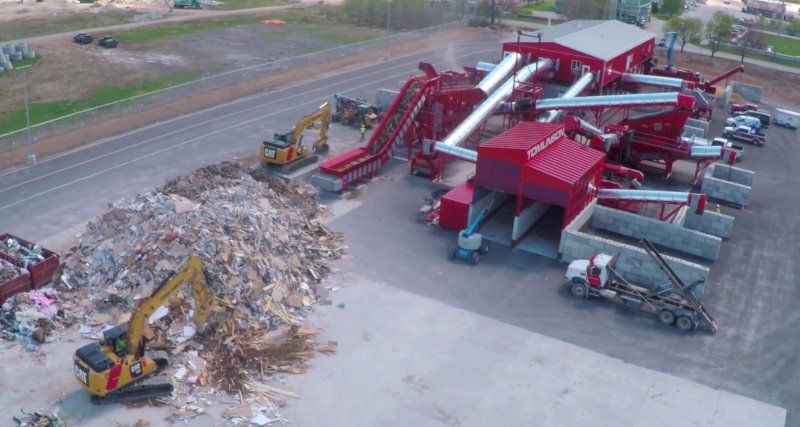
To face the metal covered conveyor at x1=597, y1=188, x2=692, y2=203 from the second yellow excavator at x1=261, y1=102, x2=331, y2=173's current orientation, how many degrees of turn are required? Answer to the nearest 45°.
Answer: approximately 90° to its right

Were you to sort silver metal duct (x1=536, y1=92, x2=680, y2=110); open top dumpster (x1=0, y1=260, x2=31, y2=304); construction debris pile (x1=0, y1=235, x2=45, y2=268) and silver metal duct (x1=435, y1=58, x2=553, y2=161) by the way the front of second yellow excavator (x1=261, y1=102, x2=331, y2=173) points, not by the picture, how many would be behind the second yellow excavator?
2

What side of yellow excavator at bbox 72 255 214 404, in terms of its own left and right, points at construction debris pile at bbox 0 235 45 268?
left

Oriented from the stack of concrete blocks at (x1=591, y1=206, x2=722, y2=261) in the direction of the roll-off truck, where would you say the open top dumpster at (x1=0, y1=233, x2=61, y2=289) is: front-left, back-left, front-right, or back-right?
front-right

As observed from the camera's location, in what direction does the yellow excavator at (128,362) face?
facing away from the viewer and to the right of the viewer

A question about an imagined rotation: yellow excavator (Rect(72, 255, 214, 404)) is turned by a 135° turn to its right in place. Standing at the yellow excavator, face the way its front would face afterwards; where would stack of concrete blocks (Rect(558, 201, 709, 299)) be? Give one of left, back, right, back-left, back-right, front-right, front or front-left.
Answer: left

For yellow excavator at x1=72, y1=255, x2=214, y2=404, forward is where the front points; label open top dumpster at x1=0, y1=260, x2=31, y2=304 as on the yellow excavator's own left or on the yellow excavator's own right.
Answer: on the yellow excavator's own left

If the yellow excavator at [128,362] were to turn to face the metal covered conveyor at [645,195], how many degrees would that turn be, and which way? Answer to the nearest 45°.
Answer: approximately 45° to its right

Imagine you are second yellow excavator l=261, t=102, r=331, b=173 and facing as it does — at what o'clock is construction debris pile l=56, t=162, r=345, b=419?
The construction debris pile is roughly at 5 o'clock from the second yellow excavator.

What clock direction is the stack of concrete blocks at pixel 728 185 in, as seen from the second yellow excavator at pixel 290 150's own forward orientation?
The stack of concrete blocks is roughly at 2 o'clock from the second yellow excavator.

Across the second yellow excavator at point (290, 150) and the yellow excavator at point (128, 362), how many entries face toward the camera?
0

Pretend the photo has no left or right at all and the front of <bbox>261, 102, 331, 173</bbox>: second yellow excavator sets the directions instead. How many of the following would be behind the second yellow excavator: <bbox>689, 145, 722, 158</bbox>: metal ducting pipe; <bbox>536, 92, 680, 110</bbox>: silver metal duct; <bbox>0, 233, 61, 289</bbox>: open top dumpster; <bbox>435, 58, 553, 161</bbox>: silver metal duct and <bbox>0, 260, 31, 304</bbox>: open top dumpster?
2

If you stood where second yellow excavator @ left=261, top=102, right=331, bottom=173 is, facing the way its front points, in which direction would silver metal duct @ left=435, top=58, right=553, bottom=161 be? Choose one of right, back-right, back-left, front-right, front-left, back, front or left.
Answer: front-right

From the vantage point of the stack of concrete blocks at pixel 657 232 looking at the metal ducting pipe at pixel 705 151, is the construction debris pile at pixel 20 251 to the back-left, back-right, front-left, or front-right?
back-left

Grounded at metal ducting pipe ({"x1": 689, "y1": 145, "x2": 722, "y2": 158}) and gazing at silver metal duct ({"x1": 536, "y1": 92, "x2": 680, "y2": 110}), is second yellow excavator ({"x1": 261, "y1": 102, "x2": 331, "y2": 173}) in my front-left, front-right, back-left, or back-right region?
front-left

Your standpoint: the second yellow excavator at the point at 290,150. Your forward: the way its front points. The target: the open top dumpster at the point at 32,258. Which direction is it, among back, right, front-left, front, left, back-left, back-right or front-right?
back

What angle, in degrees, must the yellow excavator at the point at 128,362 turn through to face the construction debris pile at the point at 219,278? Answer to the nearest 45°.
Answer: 0° — it already faces it

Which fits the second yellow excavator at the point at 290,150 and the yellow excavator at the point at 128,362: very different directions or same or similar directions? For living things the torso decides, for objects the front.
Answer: same or similar directions

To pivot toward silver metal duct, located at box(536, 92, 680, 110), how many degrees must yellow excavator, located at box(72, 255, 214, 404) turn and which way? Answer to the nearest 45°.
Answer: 0° — it already faces it

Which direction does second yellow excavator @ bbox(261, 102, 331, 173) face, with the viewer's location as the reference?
facing away from the viewer and to the right of the viewer
